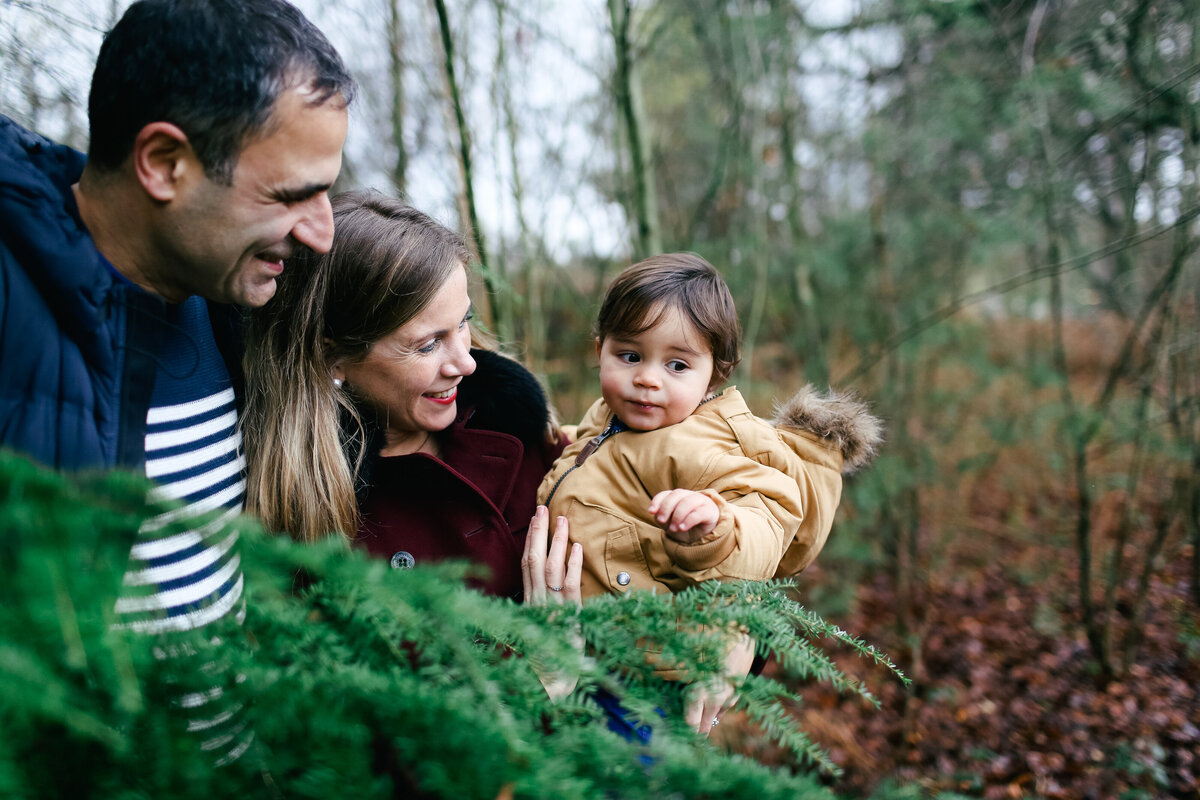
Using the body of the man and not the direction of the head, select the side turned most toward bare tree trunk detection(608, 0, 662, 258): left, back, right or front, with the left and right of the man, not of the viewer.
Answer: left

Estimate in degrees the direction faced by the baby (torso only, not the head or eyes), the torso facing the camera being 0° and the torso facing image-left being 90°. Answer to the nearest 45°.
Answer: approximately 45°

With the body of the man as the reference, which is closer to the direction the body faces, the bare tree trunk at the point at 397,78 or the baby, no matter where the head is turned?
the baby

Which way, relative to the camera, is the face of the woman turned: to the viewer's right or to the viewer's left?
to the viewer's right

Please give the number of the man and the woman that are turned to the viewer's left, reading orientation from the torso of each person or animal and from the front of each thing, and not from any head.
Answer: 0

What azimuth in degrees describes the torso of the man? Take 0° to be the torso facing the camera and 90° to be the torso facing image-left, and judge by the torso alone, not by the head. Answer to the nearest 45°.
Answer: approximately 315°

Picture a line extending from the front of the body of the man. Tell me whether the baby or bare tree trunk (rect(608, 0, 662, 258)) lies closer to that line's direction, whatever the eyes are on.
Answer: the baby

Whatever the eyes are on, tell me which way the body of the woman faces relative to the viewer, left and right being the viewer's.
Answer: facing the viewer and to the right of the viewer

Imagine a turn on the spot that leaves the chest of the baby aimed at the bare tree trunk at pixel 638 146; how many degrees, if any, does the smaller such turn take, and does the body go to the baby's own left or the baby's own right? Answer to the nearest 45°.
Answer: approximately 135° to the baby's own right

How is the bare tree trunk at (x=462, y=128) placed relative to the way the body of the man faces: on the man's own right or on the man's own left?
on the man's own left

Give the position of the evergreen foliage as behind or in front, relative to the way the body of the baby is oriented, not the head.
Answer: in front

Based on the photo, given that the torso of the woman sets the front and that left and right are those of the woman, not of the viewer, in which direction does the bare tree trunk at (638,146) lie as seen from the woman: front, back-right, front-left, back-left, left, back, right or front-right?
left
